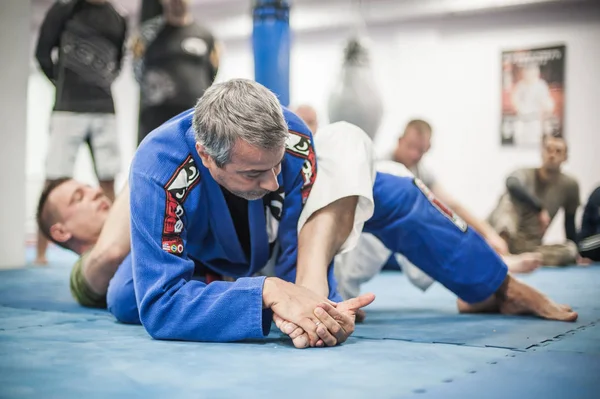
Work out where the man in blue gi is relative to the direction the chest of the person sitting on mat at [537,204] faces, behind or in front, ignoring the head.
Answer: in front

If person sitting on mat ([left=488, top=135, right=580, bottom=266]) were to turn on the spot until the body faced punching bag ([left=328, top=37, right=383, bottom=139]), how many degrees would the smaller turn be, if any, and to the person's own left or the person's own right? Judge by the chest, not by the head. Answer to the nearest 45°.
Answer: approximately 45° to the person's own right

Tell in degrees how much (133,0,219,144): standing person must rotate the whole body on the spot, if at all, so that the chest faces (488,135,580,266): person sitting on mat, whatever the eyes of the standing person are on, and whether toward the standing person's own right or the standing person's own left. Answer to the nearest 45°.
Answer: approximately 90° to the standing person's own left

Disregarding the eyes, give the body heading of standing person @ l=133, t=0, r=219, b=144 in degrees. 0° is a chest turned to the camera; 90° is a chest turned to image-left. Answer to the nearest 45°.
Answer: approximately 0°

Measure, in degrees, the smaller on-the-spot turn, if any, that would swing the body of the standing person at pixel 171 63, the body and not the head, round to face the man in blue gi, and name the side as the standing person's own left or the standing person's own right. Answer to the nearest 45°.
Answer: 0° — they already face them

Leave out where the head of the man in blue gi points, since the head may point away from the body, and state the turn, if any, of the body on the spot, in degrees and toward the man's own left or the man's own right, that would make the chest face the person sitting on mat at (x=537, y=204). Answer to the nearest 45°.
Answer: approximately 90° to the man's own left
